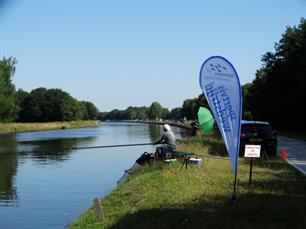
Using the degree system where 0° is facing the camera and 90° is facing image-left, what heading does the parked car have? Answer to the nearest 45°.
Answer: approximately 180°

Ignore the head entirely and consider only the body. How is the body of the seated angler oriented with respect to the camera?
to the viewer's left

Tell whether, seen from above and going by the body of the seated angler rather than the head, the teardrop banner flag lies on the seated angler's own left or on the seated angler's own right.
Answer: on the seated angler's own left

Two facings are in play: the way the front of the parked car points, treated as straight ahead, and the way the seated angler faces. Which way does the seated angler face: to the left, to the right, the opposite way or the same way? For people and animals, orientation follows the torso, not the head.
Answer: to the left

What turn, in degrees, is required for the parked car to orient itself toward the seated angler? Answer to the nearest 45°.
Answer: approximately 135° to its left

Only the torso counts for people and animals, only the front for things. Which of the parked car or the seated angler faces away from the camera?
the parked car

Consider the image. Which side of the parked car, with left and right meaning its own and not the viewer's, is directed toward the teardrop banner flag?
back

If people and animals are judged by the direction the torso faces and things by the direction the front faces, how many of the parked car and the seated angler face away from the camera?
1

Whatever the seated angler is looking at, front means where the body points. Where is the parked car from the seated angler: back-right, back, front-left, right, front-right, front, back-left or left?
back-right
